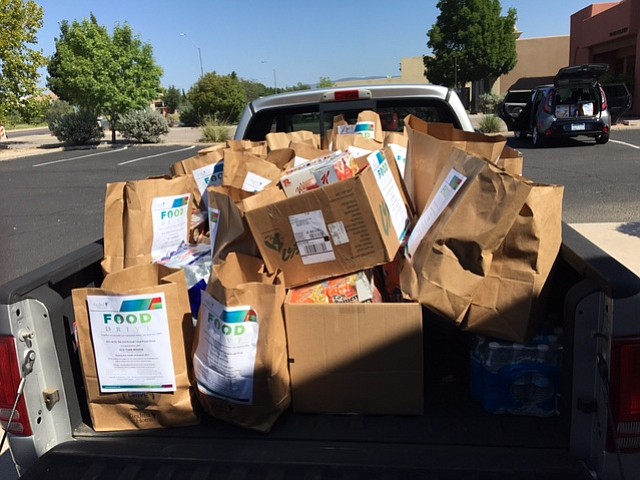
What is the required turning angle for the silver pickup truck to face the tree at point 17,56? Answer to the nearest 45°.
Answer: approximately 45° to its left

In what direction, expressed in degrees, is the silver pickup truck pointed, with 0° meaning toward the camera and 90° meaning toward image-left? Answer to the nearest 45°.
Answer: approximately 180°

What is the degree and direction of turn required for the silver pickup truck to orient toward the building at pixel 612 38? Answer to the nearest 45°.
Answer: approximately 45° to its right

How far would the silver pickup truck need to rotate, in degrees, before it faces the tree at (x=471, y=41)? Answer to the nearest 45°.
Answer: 0° — it already faces it

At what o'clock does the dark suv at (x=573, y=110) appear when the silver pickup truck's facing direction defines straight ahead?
The dark suv is roughly at 1 o'clock from the silver pickup truck.
